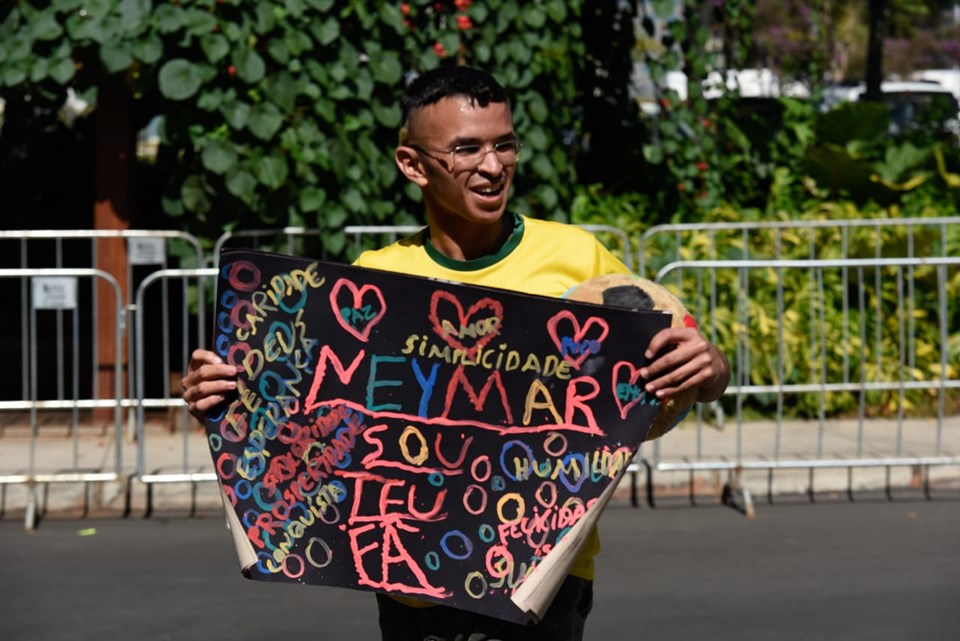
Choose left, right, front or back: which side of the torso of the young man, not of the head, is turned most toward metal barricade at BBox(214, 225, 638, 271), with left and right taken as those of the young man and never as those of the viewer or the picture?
back

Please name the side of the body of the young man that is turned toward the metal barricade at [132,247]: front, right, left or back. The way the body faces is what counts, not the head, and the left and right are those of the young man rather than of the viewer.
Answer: back

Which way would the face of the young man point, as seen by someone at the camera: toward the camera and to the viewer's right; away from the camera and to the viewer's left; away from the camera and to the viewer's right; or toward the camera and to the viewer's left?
toward the camera and to the viewer's right

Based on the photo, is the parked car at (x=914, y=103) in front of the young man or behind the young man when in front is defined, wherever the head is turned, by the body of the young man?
behind

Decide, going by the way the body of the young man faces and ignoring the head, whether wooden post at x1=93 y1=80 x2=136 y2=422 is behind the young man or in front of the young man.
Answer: behind

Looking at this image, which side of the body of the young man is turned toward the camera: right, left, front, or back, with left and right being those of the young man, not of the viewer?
front

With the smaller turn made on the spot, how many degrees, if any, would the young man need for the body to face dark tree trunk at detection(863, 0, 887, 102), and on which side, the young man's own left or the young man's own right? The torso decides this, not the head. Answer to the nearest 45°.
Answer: approximately 180°
